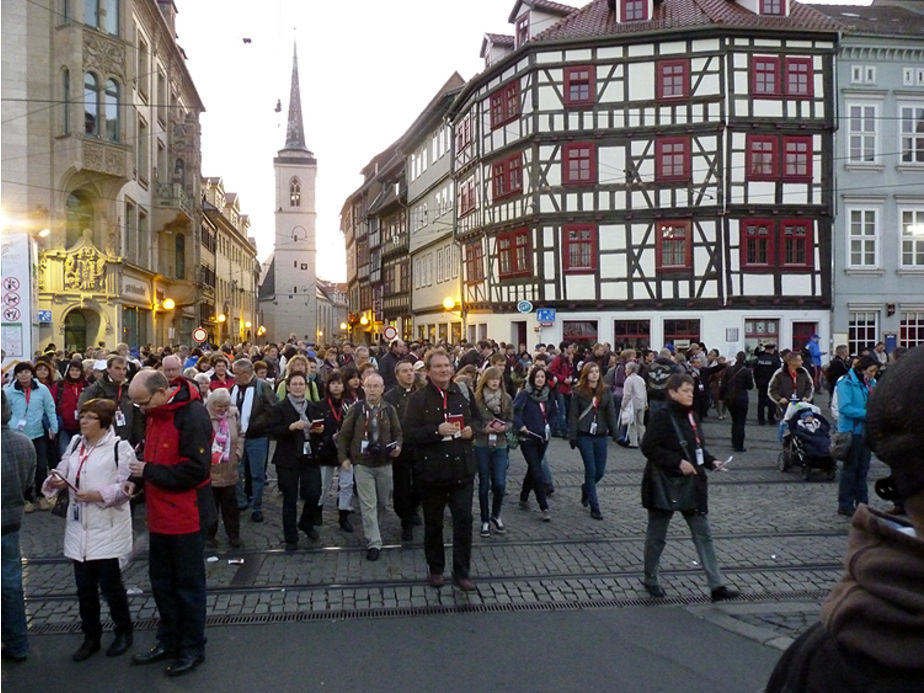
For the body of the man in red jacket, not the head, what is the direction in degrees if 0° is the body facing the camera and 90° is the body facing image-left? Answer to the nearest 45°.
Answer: approximately 45°

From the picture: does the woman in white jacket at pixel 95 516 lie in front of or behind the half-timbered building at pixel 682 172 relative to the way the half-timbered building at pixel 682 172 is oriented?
in front

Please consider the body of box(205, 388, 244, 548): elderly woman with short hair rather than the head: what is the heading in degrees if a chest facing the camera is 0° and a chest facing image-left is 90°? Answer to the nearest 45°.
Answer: approximately 0°

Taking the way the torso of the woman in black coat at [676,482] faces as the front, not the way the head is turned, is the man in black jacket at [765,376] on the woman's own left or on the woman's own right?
on the woman's own left

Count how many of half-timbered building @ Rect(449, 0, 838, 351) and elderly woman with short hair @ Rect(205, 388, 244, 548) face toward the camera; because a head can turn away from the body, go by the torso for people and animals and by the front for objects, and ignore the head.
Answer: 2

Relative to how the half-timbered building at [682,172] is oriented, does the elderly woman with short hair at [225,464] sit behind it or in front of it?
in front

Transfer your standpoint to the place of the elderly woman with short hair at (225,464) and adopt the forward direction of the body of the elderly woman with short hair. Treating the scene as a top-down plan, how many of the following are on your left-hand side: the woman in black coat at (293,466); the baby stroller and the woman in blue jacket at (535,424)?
3
